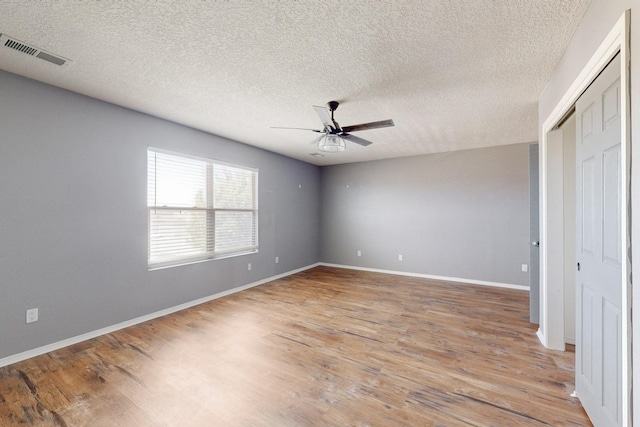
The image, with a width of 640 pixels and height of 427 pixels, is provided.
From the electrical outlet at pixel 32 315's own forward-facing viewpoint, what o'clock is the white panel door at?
The white panel door is roughly at 11 o'clock from the electrical outlet.

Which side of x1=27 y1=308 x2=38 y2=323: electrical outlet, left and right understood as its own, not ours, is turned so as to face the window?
left

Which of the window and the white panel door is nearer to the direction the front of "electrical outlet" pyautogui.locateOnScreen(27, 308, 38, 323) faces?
the white panel door
